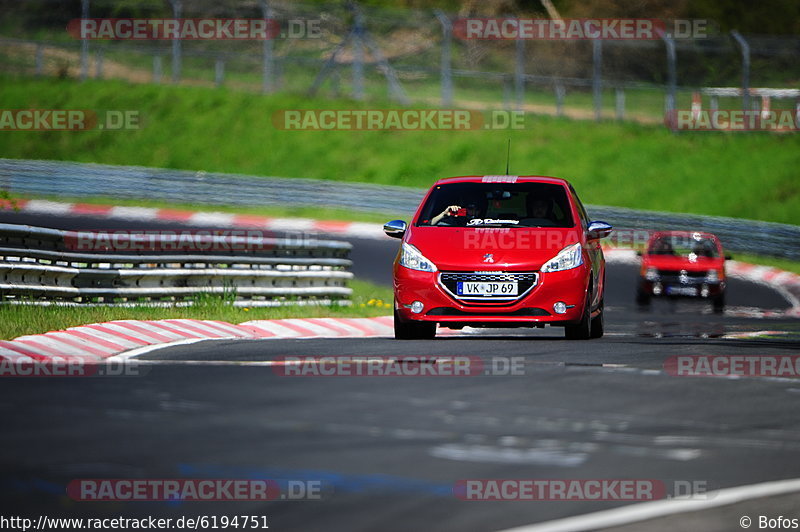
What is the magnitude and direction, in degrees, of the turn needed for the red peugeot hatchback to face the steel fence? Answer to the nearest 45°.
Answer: approximately 180°

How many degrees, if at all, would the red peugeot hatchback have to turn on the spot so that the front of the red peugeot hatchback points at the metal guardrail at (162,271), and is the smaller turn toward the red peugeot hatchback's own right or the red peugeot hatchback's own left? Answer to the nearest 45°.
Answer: approximately 135° to the red peugeot hatchback's own right

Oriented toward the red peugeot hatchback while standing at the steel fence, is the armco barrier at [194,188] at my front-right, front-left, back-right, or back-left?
front-right

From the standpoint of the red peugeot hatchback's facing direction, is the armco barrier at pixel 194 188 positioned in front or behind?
behind

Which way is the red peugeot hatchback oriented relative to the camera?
toward the camera
